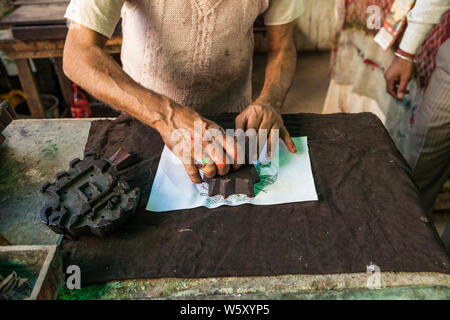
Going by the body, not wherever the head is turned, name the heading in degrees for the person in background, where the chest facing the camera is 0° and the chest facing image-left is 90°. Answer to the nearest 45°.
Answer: approximately 45°

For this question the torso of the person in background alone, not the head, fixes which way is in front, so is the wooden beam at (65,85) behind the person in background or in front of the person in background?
in front

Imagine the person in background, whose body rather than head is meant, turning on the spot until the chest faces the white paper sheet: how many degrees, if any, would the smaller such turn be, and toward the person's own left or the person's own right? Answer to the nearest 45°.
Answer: approximately 45° to the person's own left

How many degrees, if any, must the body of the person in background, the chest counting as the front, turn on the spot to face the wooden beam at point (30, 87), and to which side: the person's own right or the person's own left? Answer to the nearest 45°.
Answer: approximately 45° to the person's own right
